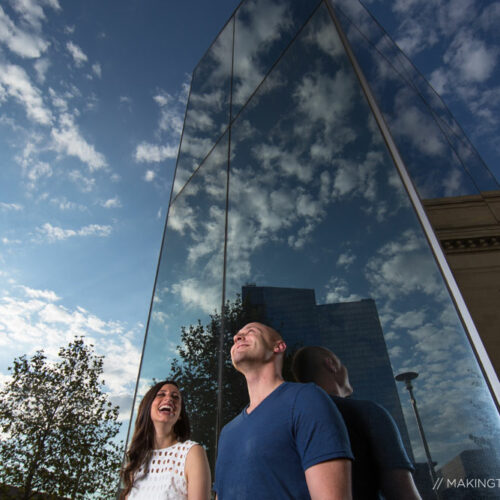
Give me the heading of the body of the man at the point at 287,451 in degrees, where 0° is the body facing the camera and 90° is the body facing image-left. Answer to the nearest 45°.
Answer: approximately 45°

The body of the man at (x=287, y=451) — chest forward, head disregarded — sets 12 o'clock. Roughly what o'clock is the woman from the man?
The woman is roughly at 3 o'clock from the man.
